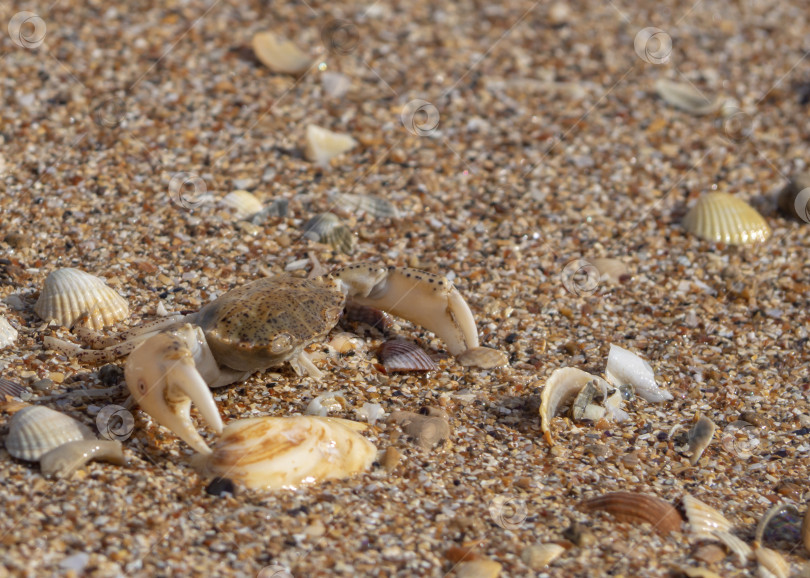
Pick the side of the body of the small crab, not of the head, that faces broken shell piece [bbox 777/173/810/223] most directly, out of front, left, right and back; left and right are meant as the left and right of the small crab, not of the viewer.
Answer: left

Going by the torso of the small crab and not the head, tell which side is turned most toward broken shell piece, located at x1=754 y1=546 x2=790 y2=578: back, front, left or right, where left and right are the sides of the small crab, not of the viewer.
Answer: front

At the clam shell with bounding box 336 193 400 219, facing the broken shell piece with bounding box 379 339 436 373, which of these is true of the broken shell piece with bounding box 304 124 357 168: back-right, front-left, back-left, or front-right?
back-right

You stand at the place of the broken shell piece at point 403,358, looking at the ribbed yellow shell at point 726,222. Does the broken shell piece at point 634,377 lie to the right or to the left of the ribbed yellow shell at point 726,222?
right

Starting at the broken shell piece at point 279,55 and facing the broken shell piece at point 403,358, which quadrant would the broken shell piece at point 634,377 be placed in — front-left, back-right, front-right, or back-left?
front-left

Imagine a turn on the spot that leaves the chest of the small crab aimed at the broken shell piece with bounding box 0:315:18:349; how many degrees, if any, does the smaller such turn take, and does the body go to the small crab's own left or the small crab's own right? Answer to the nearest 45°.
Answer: approximately 135° to the small crab's own right

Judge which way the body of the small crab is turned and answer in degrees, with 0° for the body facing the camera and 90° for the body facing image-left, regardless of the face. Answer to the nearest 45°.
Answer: approximately 315°

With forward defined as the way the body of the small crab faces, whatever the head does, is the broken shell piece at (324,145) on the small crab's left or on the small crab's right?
on the small crab's left

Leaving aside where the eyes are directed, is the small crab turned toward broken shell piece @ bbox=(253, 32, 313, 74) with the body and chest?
no

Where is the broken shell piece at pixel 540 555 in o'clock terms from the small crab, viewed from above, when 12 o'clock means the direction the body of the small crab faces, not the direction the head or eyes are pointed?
The broken shell piece is roughly at 12 o'clock from the small crab.

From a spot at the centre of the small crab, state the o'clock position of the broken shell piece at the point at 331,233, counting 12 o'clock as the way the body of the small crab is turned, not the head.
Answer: The broken shell piece is roughly at 8 o'clock from the small crab.

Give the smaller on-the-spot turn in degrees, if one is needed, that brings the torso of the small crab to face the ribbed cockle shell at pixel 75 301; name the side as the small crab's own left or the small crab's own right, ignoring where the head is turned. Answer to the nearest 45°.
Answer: approximately 180°

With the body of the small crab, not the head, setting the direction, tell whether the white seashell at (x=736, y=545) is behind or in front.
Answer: in front

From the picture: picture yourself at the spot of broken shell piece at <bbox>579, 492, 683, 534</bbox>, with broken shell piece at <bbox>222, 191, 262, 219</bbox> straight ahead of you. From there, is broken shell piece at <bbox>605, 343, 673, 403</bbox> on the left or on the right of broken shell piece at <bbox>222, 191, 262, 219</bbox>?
right
